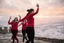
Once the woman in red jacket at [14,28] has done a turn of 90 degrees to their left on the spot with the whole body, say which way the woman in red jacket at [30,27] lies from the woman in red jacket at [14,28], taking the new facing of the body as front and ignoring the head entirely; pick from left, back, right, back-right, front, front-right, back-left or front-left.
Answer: front-right

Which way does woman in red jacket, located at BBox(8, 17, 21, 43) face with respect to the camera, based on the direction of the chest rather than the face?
toward the camera
